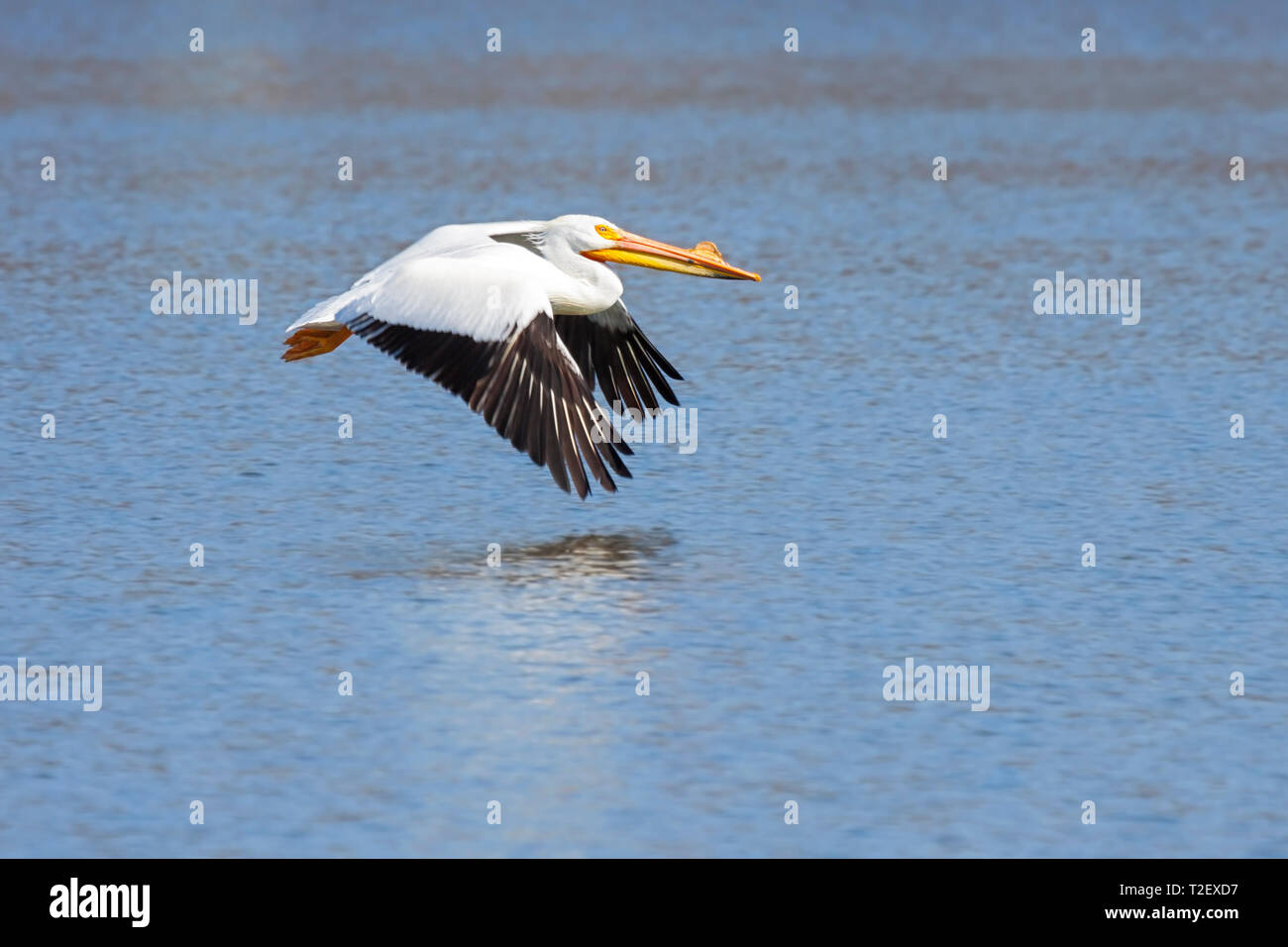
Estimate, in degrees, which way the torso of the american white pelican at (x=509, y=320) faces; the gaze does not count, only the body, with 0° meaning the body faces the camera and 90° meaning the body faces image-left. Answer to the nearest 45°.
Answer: approximately 270°
